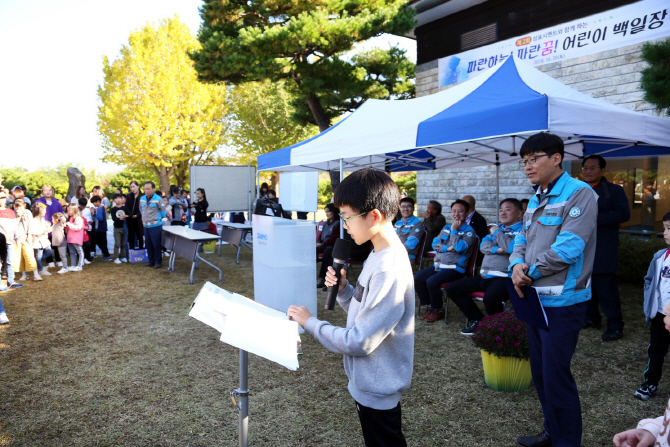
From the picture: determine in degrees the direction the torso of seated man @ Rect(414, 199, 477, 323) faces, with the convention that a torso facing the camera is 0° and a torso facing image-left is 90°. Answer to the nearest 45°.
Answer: approximately 45°

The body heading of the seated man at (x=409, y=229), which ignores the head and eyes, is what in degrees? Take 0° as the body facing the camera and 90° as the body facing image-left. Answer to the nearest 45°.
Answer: approximately 45°

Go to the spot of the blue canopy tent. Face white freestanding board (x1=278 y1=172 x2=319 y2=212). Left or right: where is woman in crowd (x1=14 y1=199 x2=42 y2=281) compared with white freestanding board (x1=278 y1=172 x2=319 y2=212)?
left

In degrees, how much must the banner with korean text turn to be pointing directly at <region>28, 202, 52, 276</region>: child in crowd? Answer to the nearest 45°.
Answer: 0° — it already faces them

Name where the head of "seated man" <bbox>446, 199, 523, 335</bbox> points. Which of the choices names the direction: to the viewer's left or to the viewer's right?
to the viewer's left

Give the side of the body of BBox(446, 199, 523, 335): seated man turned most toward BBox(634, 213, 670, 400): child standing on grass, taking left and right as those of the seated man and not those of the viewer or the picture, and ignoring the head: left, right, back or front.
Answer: left

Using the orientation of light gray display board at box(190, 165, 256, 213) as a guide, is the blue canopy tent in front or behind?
in front

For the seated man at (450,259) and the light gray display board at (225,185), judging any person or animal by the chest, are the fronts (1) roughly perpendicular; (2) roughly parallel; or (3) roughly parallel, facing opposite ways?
roughly perpendicular

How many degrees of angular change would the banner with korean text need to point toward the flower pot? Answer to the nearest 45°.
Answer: approximately 45° to its left

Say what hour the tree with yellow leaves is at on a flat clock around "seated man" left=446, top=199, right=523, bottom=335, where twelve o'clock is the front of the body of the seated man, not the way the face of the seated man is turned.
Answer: The tree with yellow leaves is roughly at 3 o'clock from the seated man.

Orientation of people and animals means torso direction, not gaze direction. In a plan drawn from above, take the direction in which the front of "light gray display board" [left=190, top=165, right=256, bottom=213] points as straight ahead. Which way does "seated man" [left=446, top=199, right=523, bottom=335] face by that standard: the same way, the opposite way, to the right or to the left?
to the right

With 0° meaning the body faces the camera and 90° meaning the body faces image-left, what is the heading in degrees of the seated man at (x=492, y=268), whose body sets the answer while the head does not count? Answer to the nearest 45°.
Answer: approximately 45°

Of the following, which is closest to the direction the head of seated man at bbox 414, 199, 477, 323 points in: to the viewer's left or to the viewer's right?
to the viewer's left
